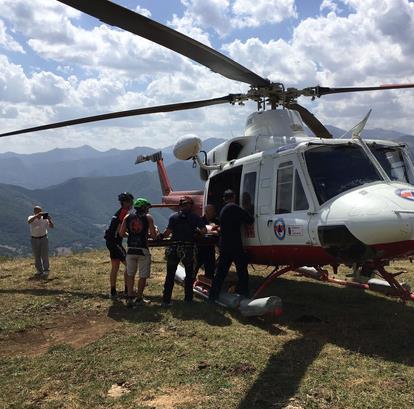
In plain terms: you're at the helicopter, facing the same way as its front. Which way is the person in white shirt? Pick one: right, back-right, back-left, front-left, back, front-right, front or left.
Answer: back

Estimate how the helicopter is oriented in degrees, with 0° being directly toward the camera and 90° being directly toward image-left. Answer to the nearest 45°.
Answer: approximately 315°
